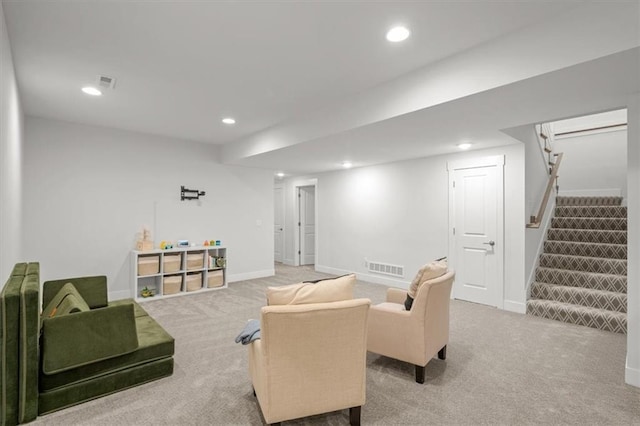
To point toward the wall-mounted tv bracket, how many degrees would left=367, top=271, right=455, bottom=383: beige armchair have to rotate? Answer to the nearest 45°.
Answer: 0° — it already faces it

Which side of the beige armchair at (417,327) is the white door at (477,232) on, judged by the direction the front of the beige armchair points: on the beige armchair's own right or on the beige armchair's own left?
on the beige armchair's own right

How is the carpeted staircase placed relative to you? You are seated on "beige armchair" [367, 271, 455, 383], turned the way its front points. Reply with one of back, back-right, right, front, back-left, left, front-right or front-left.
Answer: right

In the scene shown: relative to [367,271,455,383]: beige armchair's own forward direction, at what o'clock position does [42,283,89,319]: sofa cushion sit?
The sofa cushion is roughly at 10 o'clock from the beige armchair.

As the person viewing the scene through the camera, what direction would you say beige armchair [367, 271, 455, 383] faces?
facing away from the viewer and to the left of the viewer
